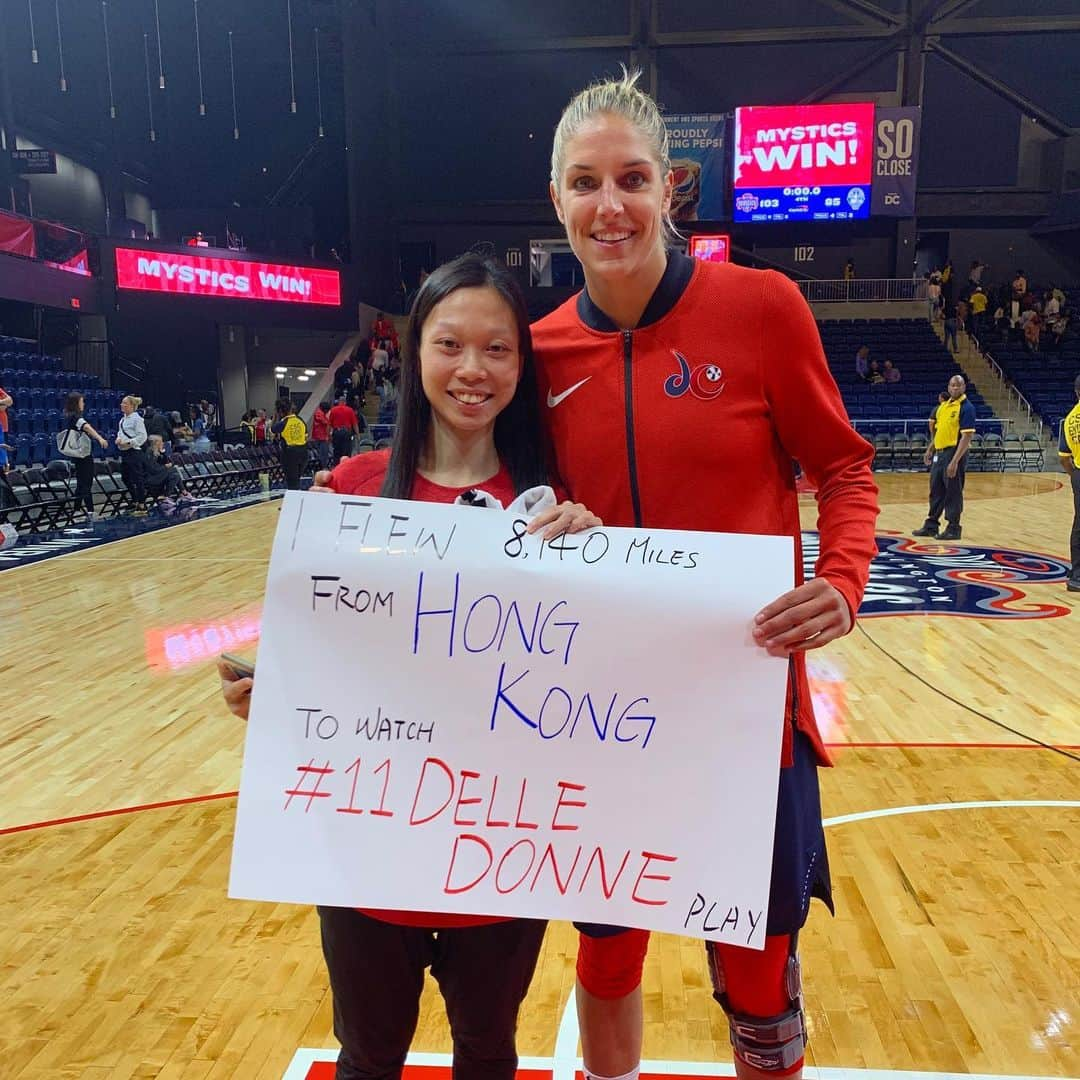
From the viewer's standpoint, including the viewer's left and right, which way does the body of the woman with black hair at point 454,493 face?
facing the viewer

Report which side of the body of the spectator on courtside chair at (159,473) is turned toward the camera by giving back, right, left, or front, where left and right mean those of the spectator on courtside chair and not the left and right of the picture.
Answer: right

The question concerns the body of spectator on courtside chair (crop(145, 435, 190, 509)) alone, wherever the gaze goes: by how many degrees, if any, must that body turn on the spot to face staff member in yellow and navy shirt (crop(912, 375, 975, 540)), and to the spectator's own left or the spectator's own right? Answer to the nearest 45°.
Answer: approximately 45° to the spectator's own right

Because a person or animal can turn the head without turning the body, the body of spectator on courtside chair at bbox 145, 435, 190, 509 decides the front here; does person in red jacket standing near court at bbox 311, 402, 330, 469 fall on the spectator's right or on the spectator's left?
on the spectator's left

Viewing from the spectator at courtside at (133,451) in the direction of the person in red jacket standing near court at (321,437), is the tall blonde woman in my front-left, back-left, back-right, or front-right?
back-right

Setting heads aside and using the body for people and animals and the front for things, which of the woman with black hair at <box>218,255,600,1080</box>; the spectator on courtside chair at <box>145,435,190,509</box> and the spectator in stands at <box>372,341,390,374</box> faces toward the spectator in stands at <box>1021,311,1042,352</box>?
the spectator on courtside chair at <box>145,435,190,509</box>

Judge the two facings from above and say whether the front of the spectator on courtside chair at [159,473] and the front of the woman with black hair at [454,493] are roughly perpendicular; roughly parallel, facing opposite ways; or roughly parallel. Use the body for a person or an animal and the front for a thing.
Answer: roughly perpendicular
